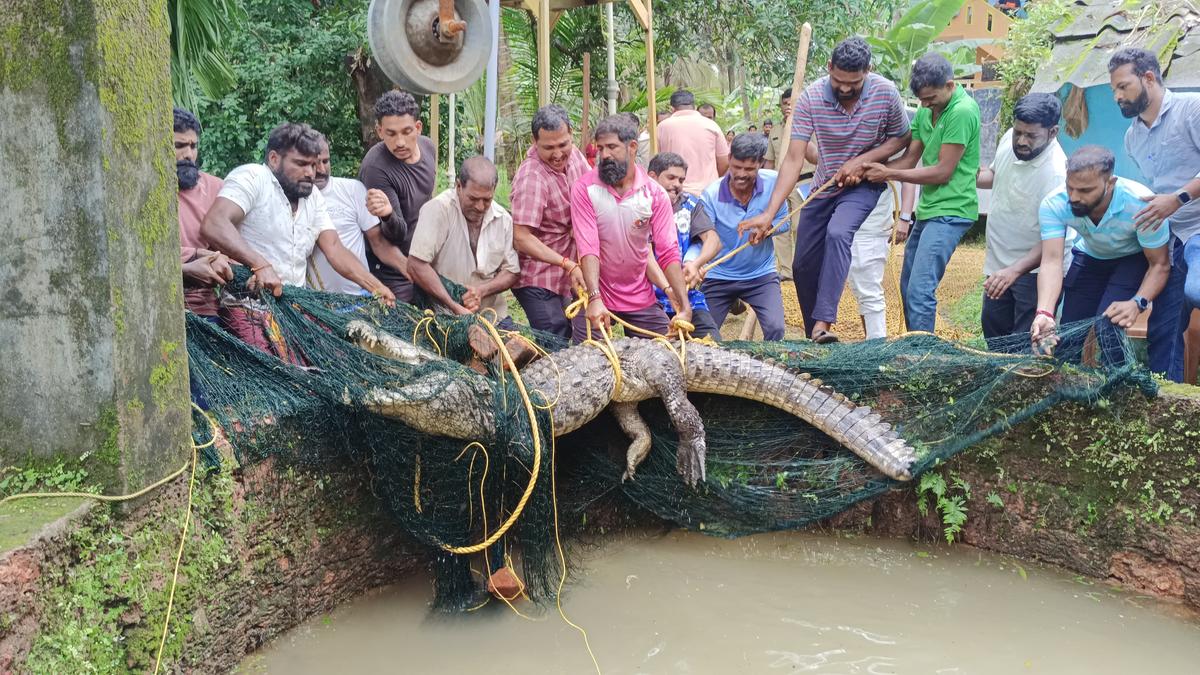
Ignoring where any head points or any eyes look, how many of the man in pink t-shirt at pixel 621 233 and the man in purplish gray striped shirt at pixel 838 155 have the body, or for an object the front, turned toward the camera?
2

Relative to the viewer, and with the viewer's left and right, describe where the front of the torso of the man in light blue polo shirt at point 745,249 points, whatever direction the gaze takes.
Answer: facing the viewer

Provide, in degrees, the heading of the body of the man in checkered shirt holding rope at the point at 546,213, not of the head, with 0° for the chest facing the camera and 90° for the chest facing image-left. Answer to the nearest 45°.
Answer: approximately 315°

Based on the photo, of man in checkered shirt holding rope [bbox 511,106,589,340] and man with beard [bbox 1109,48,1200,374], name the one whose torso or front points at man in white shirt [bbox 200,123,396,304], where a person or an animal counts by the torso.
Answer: man with beard [bbox 1109,48,1200,374]

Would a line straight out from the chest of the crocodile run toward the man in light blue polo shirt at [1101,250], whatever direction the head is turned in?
no

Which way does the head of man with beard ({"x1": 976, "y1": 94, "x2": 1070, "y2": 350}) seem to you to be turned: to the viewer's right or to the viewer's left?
to the viewer's left

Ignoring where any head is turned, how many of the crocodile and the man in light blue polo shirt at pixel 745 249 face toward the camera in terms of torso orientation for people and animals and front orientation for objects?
1

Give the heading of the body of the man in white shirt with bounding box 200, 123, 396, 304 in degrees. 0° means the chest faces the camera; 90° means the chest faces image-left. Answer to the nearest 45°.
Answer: approximately 315°

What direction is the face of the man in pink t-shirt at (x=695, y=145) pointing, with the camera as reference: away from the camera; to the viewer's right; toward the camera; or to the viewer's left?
away from the camera

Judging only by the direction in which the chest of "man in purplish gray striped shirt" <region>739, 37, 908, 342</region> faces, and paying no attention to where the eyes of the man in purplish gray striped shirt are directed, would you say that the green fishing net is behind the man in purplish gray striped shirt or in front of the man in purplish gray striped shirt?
in front

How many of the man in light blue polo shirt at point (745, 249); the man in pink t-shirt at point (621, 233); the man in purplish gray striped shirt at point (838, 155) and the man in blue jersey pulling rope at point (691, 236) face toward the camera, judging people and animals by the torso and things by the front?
4

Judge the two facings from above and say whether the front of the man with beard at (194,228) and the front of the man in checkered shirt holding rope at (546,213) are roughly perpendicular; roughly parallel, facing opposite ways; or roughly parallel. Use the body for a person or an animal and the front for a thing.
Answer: roughly parallel

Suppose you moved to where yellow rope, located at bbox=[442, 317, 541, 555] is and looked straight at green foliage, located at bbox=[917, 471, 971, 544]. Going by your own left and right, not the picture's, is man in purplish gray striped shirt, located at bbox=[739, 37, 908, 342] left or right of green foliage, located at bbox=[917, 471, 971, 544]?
left

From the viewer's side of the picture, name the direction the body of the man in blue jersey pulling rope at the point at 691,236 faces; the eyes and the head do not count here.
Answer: toward the camera

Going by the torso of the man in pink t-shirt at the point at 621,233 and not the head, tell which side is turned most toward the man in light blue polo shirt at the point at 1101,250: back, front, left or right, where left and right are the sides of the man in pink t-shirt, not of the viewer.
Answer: left

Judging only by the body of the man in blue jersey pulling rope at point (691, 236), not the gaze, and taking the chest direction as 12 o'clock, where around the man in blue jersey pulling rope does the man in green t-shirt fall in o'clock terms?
The man in green t-shirt is roughly at 9 o'clock from the man in blue jersey pulling rope.

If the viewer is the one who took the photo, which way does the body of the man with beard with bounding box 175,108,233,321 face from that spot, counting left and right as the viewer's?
facing the viewer and to the right of the viewer

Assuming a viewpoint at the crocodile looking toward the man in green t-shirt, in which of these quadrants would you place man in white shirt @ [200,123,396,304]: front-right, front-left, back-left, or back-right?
back-left

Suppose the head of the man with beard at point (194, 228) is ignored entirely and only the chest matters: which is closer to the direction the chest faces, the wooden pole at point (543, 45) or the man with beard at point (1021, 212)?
the man with beard

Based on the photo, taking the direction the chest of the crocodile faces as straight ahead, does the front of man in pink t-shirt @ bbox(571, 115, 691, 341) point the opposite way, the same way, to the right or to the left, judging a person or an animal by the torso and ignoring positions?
to the left
